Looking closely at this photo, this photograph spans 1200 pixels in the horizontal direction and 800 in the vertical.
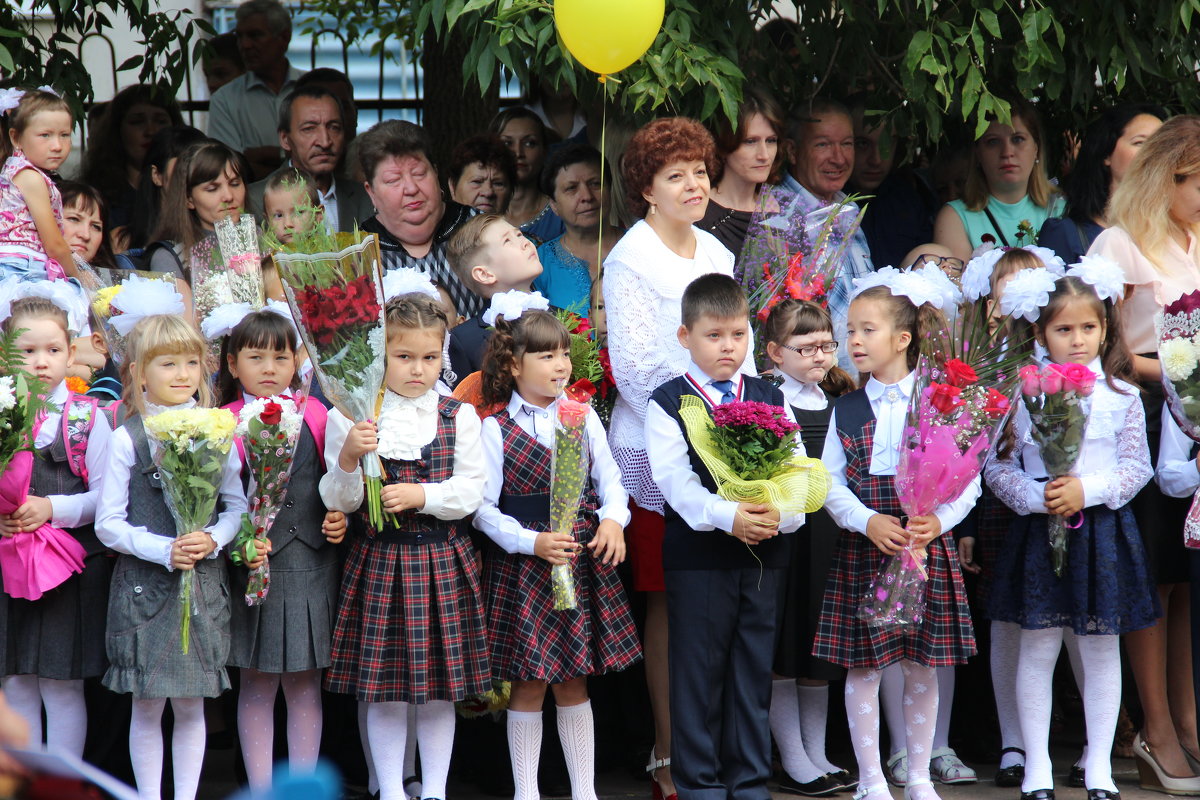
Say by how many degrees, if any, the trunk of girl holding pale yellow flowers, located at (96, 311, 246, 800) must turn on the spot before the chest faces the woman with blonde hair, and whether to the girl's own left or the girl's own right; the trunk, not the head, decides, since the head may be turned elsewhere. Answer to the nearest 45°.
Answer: approximately 45° to the girl's own left

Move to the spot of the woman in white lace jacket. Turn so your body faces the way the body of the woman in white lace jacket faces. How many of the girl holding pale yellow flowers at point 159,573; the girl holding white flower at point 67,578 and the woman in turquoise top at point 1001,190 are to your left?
1

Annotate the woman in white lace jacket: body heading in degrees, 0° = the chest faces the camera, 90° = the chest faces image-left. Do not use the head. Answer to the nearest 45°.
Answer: approximately 315°

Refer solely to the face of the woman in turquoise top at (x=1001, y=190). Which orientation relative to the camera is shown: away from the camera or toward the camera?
toward the camera

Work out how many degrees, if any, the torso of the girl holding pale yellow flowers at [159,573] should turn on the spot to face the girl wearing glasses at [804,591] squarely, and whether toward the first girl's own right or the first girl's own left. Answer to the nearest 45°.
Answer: approximately 45° to the first girl's own left

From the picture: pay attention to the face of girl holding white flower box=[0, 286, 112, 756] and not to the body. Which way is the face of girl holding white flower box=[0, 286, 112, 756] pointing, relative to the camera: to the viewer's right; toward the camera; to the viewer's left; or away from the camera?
toward the camera

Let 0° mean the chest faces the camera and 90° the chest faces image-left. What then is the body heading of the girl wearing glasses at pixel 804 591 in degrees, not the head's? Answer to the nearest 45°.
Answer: approximately 315°

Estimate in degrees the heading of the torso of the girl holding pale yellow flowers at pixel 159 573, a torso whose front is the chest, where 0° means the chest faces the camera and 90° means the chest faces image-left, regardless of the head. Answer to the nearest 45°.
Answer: approximately 315°

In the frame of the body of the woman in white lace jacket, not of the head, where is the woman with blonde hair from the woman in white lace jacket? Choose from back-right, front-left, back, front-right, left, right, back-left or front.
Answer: front-left

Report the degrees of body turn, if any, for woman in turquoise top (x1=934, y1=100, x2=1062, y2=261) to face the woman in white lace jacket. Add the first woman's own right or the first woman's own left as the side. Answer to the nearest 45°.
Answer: approximately 45° to the first woman's own right

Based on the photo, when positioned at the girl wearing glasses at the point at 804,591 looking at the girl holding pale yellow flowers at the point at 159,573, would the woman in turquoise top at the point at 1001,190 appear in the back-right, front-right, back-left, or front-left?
back-right

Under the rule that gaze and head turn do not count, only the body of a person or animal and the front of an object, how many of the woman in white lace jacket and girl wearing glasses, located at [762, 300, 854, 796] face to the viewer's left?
0

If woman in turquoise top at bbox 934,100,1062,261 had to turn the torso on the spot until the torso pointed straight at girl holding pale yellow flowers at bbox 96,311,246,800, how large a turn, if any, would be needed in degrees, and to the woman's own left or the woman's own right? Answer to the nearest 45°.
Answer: approximately 45° to the woman's own right

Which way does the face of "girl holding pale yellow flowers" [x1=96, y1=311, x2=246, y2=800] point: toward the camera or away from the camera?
toward the camera

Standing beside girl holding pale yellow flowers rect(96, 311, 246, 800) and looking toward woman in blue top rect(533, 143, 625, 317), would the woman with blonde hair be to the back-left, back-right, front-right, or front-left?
front-right

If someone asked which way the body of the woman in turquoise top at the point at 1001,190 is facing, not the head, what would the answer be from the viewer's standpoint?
toward the camera
